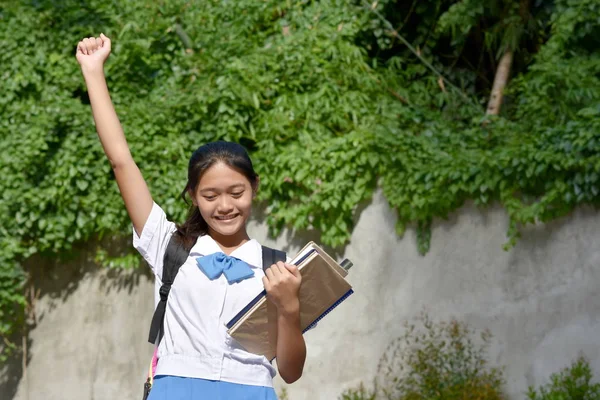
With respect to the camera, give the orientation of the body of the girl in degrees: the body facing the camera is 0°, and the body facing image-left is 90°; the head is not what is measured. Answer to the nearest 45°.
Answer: approximately 0°

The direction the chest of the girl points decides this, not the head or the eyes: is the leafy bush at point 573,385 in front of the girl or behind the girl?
behind

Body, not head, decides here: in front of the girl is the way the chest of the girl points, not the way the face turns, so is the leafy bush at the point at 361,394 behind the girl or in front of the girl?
behind

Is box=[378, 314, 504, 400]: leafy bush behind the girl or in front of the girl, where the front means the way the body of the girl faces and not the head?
behind
